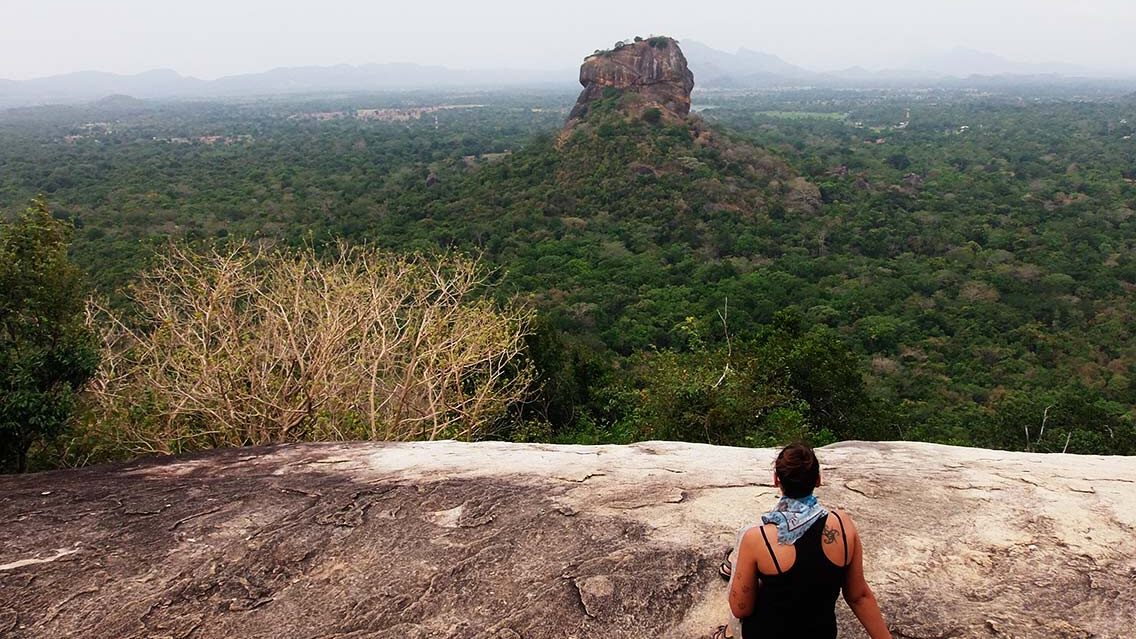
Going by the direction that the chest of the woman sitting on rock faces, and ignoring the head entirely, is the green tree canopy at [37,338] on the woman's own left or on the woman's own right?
on the woman's own left

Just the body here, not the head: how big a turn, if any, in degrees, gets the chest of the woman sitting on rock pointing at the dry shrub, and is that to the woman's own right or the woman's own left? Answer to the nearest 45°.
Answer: approximately 45° to the woman's own left

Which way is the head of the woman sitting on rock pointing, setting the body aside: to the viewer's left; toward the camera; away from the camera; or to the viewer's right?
away from the camera

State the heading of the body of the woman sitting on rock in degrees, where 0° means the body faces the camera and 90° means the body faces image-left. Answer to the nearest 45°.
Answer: approximately 180°
